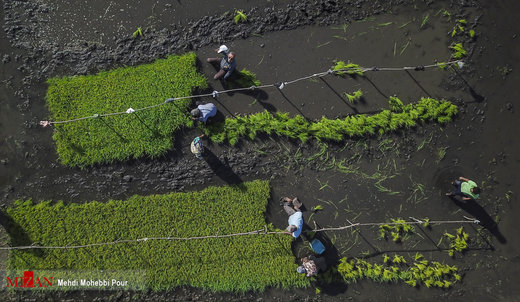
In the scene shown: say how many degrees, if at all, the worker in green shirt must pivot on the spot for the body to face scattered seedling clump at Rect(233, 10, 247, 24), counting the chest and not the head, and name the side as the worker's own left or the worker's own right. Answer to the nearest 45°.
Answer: approximately 180°

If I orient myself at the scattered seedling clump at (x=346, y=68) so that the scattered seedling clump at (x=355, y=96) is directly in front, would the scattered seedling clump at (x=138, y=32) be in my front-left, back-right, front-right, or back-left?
back-right

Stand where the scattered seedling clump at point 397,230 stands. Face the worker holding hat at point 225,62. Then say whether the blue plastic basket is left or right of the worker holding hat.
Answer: left

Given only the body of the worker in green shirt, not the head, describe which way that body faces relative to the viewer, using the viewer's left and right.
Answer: facing to the right of the viewer

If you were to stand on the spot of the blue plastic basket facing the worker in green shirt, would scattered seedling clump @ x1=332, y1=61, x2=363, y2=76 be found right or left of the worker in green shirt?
left

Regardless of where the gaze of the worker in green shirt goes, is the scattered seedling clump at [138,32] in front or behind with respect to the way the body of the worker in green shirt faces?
behind

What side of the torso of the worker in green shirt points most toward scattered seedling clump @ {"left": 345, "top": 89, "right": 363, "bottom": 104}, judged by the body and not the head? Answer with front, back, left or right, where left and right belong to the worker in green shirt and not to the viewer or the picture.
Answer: back
